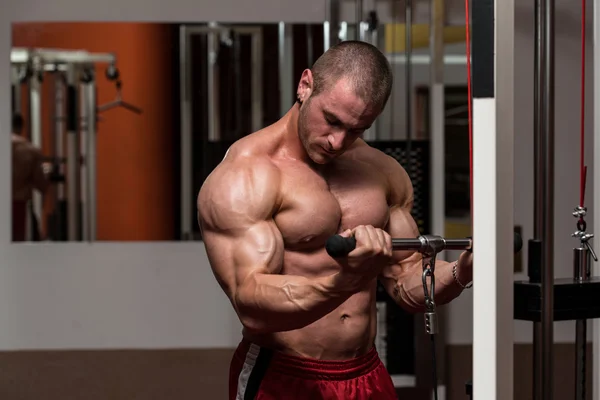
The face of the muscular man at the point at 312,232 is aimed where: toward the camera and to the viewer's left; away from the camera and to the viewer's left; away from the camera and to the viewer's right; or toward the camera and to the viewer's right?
toward the camera and to the viewer's right

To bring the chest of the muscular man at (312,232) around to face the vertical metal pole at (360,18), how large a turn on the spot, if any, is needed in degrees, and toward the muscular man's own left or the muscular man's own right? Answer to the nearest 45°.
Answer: approximately 135° to the muscular man's own left

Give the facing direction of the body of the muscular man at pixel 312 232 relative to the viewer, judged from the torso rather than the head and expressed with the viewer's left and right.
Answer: facing the viewer and to the right of the viewer
